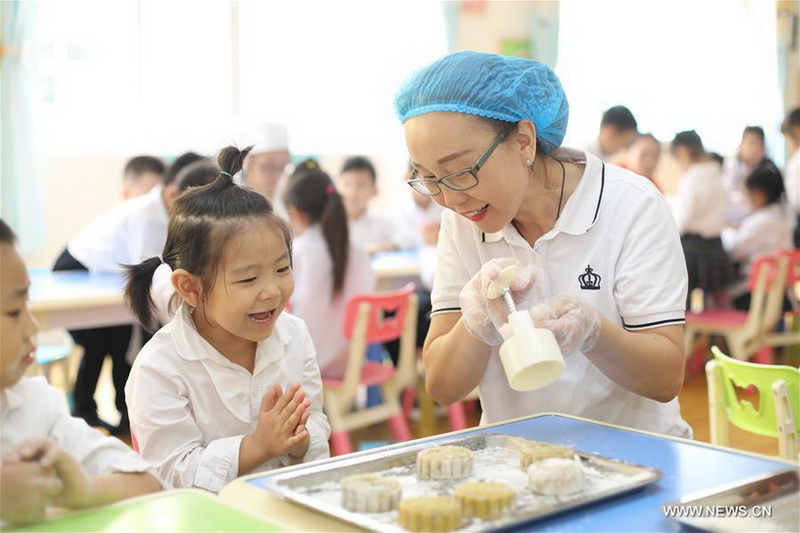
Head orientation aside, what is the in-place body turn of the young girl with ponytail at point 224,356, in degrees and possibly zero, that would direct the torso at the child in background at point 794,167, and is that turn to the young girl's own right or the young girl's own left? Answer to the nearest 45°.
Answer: approximately 90° to the young girl's own left

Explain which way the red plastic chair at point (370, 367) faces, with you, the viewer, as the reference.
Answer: facing away from the viewer and to the left of the viewer

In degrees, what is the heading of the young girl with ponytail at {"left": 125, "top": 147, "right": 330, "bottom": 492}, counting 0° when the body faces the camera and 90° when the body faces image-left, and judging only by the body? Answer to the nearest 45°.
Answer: approximately 315°

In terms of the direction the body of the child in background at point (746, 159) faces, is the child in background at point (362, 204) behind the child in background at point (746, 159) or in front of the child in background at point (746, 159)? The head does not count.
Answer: in front

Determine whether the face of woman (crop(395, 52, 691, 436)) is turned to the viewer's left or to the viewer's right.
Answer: to the viewer's left

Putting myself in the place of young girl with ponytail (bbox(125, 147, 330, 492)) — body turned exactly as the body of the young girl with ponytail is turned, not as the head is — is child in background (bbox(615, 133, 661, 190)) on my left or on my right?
on my left

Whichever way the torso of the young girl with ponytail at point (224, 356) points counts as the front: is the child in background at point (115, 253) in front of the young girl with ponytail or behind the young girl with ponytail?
behind

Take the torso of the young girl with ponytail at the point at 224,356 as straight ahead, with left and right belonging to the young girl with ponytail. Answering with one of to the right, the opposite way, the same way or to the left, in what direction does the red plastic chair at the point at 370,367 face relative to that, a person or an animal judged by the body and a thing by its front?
the opposite way

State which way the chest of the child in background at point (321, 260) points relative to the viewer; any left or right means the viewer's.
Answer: facing away from the viewer and to the left of the viewer
